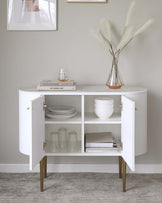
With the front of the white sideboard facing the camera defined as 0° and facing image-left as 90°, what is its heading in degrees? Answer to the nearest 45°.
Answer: approximately 0°
